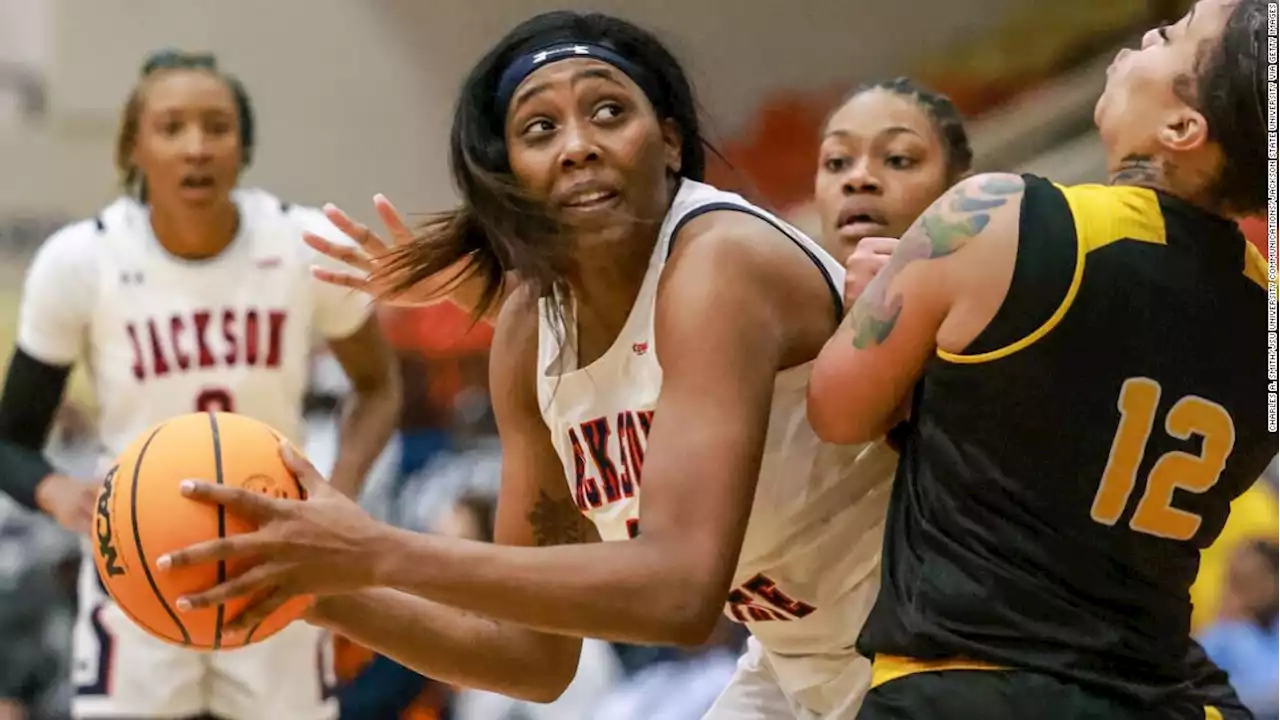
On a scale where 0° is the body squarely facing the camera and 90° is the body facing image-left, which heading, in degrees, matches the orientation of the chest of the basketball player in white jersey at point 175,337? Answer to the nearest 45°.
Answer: approximately 0°

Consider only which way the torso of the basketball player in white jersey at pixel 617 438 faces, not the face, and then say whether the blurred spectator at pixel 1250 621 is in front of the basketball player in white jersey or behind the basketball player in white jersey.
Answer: behind

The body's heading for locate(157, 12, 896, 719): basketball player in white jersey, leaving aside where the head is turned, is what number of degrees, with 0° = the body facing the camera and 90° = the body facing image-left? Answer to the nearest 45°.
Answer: approximately 45°

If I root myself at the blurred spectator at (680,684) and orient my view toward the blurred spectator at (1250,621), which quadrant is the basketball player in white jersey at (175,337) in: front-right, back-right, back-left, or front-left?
back-right

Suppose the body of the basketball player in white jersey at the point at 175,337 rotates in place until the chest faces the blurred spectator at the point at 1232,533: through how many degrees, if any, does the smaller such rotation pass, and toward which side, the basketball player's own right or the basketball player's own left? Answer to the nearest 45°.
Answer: approximately 90° to the basketball player's own left

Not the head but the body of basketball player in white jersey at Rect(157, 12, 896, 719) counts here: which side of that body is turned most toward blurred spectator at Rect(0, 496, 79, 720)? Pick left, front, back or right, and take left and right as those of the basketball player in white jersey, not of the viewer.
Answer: right

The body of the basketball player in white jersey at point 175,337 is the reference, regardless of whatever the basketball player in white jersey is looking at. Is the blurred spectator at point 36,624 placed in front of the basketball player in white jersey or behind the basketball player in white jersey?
behind

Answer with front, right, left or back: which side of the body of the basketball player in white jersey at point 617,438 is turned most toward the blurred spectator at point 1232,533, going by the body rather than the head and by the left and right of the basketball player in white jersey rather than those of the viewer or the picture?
back

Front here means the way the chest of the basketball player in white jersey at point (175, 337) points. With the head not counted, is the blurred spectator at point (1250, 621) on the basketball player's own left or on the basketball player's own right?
on the basketball player's own left
